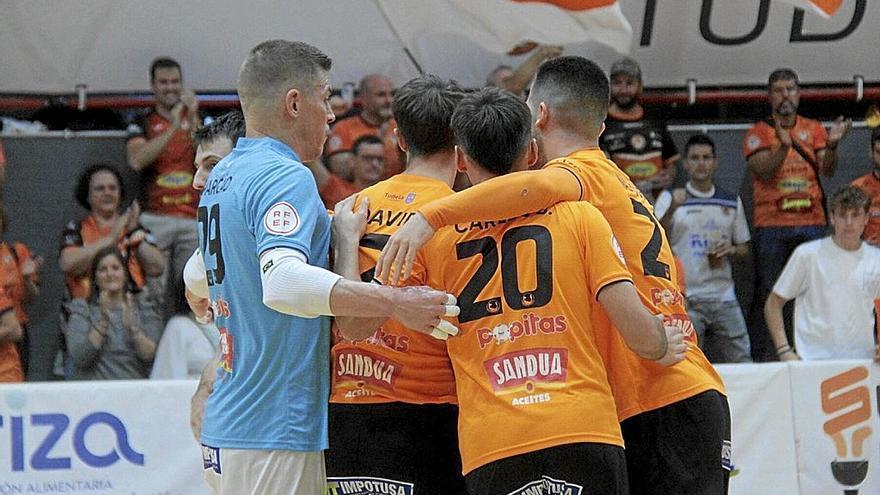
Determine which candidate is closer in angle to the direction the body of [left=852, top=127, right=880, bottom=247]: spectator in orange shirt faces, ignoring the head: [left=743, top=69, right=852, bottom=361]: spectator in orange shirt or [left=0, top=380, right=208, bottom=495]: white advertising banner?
the white advertising banner

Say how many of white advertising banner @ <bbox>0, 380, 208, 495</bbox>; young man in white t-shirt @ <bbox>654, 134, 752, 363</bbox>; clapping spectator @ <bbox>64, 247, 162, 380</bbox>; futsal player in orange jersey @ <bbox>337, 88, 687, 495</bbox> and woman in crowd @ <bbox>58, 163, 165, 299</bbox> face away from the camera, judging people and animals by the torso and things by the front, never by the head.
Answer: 1

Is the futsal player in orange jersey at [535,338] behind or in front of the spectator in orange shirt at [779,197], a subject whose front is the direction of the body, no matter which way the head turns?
in front

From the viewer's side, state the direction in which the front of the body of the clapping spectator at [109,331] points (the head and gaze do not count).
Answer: toward the camera

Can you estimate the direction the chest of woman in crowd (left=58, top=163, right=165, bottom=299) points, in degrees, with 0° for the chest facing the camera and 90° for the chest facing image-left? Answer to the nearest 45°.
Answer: approximately 0°

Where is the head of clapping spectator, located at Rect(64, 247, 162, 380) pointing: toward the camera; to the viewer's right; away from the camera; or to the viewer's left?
toward the camera

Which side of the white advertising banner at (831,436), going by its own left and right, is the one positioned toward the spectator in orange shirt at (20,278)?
right

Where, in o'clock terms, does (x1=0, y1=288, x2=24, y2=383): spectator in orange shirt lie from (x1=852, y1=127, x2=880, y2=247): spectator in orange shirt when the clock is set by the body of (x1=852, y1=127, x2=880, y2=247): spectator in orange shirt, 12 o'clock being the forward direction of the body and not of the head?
(x1=0, y1=288, x2=24, y2=383): spectator in orange shirt is roughly at 2 o'clock from (x1=852, y1=127, x2=880, y2=247): spectator in orange shirt.

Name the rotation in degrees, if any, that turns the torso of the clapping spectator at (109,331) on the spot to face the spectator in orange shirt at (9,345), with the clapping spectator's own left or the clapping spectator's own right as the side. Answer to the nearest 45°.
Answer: approximately 90° to the clapping spectator's own right

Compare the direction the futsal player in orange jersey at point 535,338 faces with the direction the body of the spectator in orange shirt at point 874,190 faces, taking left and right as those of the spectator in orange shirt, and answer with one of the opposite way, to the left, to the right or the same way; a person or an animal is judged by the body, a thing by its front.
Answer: the opposite way

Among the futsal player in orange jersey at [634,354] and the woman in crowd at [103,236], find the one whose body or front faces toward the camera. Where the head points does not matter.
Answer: the woman in crowd

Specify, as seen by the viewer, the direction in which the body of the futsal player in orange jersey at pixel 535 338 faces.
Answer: away from the camera
